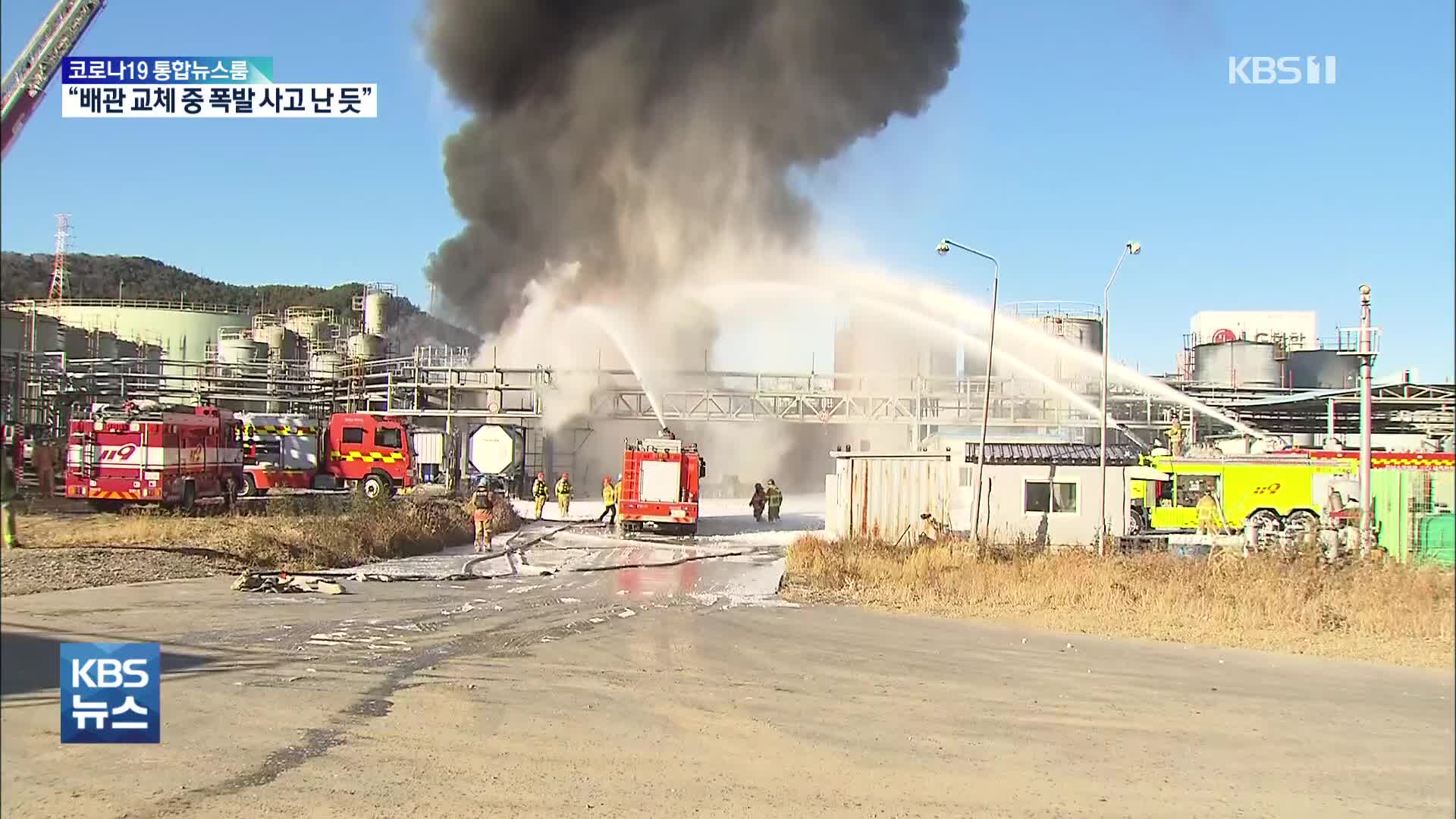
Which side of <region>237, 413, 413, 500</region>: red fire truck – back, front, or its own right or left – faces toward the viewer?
right

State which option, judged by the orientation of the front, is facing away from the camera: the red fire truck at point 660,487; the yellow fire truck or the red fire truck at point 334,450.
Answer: the red fire truck at point 660,487

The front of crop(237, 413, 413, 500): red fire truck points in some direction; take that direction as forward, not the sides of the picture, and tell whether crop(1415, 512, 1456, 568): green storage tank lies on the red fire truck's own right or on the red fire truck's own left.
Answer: on the red fire truck's own right

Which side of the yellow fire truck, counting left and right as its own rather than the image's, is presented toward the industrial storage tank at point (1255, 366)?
right

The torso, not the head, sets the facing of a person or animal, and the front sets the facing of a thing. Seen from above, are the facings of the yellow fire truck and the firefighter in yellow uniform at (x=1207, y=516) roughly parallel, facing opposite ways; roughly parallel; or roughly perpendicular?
roughly perpendicular

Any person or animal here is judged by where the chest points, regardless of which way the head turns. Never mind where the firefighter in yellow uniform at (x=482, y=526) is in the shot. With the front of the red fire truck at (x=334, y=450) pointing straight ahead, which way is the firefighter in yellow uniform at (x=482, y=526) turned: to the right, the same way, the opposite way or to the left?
to the left

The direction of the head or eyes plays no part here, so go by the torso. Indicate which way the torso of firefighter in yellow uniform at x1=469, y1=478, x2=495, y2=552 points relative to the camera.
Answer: away from the camera

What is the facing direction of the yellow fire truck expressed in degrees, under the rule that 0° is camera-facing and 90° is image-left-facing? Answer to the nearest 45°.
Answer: approximately 90°

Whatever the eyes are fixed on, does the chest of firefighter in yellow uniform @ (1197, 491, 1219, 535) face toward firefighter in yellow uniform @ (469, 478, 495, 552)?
no

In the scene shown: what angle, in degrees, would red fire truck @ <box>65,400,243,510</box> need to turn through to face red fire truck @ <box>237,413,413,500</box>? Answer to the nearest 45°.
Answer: approximately 45° to its left

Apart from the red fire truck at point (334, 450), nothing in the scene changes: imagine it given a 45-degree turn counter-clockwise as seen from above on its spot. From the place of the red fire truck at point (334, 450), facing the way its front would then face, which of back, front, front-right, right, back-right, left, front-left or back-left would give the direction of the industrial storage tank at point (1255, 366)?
front-right

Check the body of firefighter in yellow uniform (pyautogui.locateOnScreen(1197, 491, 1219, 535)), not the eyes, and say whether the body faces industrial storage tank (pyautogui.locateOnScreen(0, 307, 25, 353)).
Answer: no

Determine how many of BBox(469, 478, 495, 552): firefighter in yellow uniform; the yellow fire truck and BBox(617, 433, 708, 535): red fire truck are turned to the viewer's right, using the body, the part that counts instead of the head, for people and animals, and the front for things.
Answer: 0
